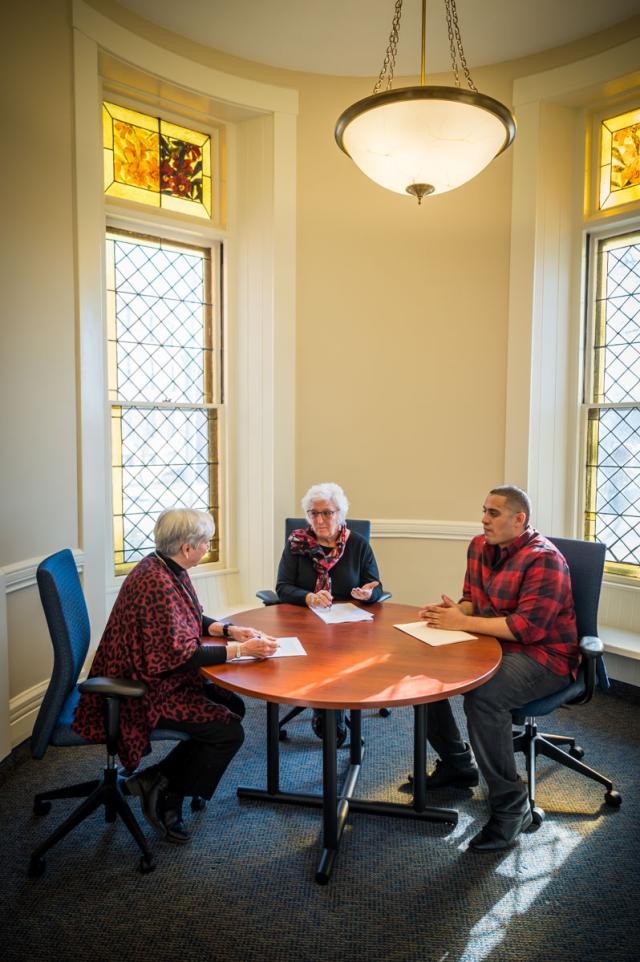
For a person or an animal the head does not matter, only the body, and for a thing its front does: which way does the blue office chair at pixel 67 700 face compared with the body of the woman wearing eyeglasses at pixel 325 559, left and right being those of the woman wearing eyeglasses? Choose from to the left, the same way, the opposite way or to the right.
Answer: to the left

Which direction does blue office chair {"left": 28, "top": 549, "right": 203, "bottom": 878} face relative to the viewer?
to the viewer's right

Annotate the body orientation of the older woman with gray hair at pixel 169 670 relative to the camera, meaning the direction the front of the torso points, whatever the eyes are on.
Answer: to the viewer's right

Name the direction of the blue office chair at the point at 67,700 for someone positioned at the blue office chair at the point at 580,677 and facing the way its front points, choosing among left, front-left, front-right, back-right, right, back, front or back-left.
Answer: front-left

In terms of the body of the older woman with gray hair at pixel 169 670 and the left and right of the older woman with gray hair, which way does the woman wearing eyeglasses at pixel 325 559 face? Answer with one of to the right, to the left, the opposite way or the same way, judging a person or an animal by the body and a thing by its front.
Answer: to the right

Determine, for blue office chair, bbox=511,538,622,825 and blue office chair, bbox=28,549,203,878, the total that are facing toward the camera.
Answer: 0

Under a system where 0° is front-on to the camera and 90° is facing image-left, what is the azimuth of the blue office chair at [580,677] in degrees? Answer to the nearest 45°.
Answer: approximately 90°

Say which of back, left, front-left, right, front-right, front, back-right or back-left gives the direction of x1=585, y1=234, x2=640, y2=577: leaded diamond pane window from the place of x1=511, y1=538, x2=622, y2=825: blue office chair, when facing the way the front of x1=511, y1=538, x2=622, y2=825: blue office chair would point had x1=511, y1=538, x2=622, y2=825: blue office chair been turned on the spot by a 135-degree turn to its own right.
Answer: front-left

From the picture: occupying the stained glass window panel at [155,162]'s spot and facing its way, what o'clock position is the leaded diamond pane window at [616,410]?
The leaded diamond pane window is roughly at 11 o'clock from the stained glass window panel.

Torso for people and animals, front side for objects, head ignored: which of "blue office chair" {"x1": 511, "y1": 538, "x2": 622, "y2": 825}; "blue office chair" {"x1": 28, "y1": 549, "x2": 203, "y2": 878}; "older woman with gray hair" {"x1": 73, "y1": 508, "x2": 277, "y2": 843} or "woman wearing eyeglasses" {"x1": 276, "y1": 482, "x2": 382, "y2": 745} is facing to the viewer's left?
"blue office chair" {"x1": 511, "y1": 538, "x2": 622, "y2": 825}

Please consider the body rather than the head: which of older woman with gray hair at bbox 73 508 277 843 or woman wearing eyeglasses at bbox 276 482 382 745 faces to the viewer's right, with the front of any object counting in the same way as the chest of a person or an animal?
the older woman with gray hair

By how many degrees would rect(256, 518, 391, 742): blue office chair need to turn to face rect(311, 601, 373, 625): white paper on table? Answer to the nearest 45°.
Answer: approximately 45° to its left

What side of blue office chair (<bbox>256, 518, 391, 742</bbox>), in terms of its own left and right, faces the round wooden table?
front

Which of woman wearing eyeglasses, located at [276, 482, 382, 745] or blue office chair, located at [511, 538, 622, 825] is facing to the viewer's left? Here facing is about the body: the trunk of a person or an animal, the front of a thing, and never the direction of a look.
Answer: the blue office chair
